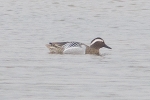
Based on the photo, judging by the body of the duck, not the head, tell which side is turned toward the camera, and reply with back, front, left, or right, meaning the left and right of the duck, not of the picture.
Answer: right
